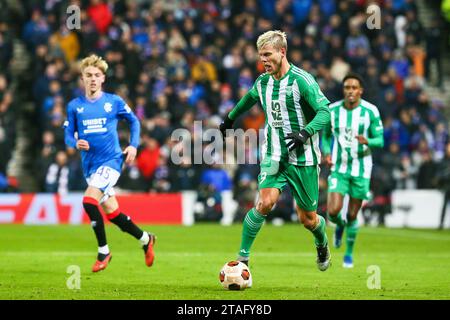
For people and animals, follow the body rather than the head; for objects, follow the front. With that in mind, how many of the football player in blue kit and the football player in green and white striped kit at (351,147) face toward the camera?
2

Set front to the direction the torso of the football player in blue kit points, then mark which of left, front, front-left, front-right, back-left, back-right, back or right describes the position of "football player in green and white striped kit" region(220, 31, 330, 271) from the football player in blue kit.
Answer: front-left

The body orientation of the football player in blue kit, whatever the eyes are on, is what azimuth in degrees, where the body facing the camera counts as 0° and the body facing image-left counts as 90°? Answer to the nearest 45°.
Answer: approximately 0°

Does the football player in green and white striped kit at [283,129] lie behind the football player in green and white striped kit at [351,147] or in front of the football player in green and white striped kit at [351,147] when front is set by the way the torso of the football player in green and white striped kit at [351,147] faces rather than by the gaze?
in front

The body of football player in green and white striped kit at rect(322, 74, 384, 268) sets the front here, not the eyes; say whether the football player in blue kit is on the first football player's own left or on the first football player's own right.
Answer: on the first football player's own right

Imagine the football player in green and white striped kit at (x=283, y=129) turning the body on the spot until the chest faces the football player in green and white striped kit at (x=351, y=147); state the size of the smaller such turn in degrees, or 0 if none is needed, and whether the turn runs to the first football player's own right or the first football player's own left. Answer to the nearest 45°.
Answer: approximately 135° to the first football player's own right

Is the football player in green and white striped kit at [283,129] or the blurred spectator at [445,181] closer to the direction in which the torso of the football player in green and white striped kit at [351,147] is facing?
the football player in green and white striped kit

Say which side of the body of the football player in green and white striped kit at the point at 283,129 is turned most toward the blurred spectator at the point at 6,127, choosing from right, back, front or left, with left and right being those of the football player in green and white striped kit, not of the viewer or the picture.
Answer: right

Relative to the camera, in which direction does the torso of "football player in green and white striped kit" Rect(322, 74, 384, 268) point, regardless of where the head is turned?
toward the camera

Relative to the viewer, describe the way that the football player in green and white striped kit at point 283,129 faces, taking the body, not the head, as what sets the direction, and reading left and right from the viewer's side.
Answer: facing the viewer and to the left of the viewer

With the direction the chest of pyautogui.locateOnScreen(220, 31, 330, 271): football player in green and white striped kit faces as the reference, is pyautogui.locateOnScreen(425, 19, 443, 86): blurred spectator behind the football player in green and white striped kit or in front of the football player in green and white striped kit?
behind
